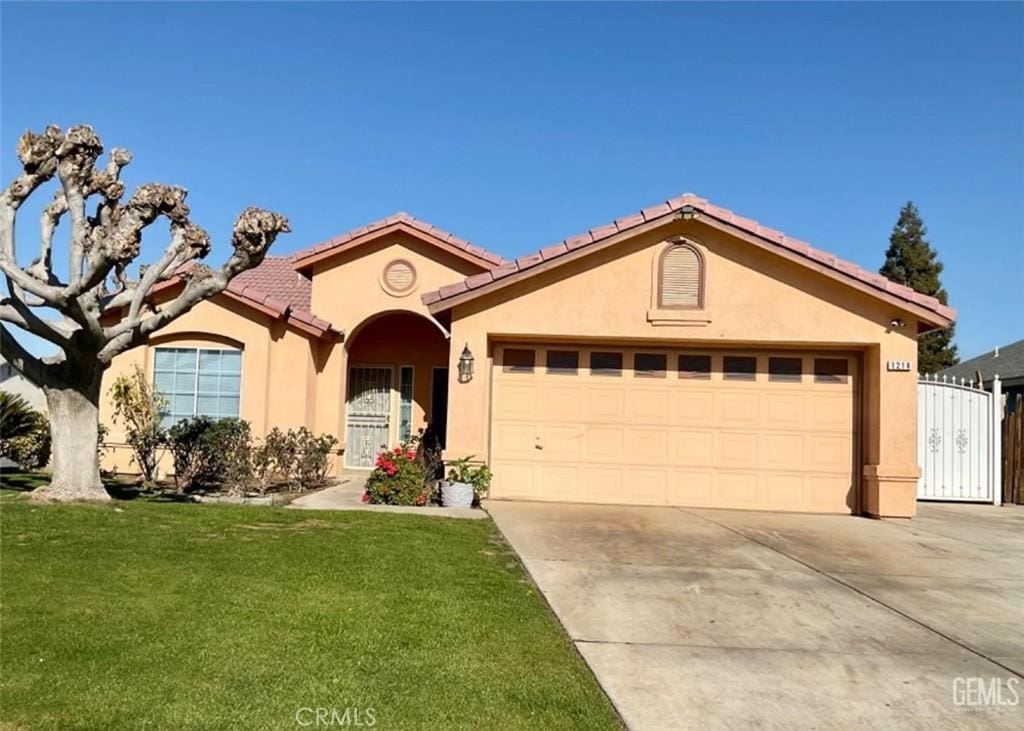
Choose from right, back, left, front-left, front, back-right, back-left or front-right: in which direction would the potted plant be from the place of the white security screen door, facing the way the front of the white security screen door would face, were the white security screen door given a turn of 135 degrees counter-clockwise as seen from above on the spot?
back-right

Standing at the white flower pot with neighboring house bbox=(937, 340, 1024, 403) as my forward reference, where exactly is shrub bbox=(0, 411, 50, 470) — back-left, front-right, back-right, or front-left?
back-left

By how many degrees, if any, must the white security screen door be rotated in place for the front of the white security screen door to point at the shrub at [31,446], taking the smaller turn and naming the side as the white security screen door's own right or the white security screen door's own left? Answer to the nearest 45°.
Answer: approximately 45° to the white security screen door's own right

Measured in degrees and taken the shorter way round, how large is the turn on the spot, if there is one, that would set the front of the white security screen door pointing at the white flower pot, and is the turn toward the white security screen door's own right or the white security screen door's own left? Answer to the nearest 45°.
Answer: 0° — it already faces it

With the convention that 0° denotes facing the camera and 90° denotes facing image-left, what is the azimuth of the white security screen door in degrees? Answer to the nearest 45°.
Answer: approximately 0°

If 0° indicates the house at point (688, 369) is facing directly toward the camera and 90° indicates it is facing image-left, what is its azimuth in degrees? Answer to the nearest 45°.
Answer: approximately 0°

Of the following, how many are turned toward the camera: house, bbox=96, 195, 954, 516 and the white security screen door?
2

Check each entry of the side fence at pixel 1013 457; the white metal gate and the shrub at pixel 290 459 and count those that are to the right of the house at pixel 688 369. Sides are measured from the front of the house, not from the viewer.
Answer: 1

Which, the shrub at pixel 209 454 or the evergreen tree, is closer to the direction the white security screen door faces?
the shrub

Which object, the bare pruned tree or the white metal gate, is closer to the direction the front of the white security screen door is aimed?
the bare pruned tree

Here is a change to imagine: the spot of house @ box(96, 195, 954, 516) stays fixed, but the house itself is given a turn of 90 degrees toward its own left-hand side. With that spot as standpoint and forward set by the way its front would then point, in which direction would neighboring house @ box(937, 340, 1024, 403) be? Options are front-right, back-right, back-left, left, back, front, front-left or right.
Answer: front-left

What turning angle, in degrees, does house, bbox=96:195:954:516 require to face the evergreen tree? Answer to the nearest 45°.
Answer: approximately 135° to its left

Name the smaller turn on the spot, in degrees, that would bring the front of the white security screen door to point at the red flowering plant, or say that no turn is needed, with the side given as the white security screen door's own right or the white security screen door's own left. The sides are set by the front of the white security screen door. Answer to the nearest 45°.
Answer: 0° — it already faces it

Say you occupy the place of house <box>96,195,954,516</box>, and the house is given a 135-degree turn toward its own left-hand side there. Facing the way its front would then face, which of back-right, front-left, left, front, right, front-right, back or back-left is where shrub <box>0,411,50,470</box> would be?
back-left
